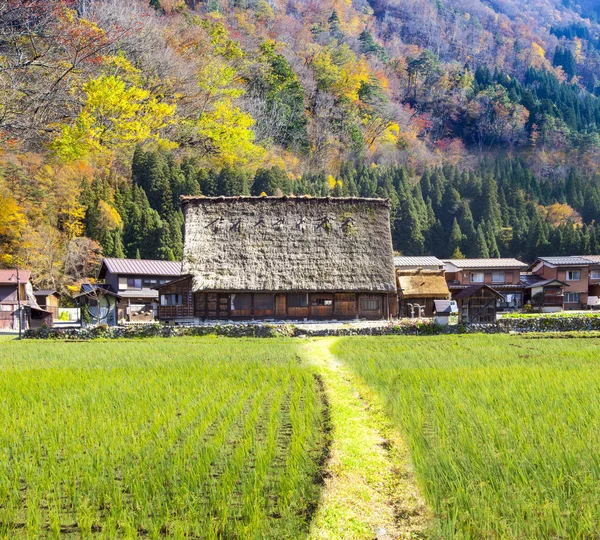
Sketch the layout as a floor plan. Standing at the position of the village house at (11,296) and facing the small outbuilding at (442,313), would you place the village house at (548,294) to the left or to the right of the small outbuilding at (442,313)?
left

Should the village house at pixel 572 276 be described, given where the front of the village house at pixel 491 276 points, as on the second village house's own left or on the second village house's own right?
on the second village house's own left

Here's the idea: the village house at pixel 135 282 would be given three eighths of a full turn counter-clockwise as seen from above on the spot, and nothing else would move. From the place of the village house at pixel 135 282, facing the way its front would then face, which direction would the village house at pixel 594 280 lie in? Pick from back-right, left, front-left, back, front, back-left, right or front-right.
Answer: front-right

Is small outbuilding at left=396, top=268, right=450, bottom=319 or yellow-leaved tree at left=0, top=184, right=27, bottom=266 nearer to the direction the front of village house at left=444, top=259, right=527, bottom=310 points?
the small outbuilding

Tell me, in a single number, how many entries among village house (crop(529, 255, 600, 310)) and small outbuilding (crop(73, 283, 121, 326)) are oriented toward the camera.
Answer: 2

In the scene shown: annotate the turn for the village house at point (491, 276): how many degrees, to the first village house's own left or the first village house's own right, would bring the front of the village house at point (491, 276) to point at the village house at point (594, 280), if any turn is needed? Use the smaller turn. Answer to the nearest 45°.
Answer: approximately 135° to the first village house's own left

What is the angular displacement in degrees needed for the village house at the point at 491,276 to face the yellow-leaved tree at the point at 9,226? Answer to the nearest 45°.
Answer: approximately 45° to its right
